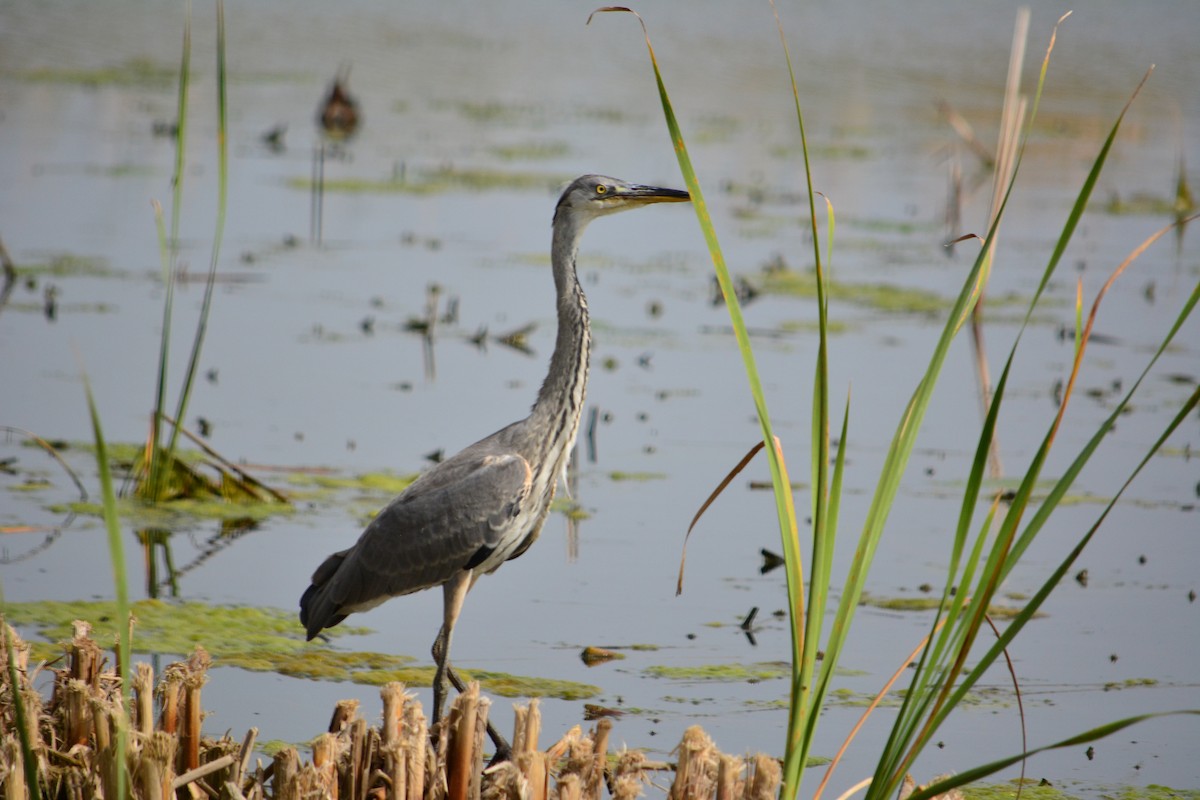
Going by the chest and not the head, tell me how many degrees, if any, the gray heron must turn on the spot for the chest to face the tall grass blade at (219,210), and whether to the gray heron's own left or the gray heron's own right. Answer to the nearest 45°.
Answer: approximately 135° to the gray heron's own left

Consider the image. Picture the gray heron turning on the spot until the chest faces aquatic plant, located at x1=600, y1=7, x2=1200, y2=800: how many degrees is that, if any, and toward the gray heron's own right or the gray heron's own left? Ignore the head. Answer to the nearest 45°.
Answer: approximately 45° to the gray heron's own right

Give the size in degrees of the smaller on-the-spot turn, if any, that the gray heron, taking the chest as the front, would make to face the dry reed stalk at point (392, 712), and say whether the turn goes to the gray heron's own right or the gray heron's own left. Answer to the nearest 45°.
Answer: approximately 90° to the gray heron's own right

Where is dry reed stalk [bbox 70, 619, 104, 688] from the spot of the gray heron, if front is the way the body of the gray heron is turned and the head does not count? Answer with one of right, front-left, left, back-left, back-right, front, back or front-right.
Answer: back-right

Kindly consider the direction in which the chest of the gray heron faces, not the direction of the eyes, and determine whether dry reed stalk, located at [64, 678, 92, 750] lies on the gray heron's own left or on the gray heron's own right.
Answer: on the gray heron's own right

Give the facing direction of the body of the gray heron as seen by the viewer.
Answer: to the viewer's right

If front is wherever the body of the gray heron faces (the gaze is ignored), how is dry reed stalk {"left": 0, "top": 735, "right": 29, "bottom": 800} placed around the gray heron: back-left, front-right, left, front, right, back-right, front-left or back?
back-right

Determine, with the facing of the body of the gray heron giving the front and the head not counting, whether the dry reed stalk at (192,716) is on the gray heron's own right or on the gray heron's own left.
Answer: on the gray heron's own right

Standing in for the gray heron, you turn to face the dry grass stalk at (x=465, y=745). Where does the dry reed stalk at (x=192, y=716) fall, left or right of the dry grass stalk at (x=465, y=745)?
right

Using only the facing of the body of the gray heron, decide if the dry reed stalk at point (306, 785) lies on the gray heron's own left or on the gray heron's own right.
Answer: on the gray heron's own right

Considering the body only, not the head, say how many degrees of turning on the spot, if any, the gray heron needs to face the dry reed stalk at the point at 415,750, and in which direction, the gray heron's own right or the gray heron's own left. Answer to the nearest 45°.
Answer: approximately 90° to the gray heron's own right

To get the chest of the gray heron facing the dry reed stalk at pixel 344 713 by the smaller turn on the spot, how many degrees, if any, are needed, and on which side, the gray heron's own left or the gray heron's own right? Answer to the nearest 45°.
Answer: approximately 90° to the gray heron's own right

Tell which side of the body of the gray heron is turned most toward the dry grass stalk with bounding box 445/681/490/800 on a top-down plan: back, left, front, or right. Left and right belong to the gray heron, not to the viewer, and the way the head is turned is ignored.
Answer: right
